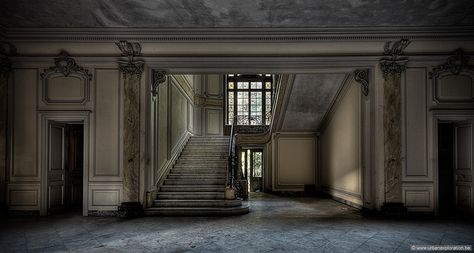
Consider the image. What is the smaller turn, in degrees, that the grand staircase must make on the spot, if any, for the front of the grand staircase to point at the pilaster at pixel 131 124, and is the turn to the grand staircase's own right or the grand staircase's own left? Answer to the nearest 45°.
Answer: approximately 45° to the grand staircase's own right

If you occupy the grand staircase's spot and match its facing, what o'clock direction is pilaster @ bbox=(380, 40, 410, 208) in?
The pilaster is roughly at 10 o'clock from the grand staircase.

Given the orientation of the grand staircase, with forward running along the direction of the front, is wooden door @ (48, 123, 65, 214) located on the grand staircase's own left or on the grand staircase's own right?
on the grand staircase's own right

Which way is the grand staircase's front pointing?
toward the camera

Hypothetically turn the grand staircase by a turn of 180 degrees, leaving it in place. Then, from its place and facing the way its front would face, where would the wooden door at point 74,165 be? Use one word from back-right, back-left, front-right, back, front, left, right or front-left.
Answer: left

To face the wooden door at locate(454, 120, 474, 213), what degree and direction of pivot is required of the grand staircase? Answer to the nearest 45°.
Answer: approximately 90° to its left

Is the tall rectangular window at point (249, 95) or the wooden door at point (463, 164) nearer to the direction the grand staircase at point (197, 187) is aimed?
the wooden door
